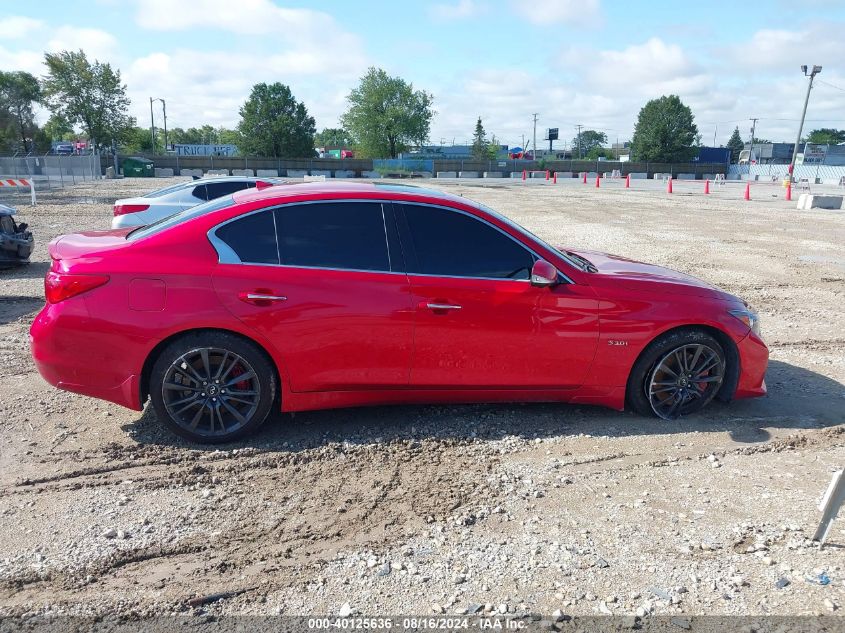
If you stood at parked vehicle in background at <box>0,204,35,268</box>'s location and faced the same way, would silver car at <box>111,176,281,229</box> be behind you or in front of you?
in front

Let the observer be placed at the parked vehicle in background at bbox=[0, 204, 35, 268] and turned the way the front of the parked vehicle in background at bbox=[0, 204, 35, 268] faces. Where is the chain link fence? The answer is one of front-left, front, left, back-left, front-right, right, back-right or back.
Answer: left

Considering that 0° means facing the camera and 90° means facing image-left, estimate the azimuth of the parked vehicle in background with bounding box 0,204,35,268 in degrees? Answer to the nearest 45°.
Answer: approximately 270°

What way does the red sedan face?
to the viewer's right

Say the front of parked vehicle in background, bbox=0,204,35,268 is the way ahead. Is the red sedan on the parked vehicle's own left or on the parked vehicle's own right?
on the parked vehicle's own right

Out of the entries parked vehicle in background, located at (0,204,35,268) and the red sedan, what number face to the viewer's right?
2

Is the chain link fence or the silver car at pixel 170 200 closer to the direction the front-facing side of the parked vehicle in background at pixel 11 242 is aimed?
the silver car
